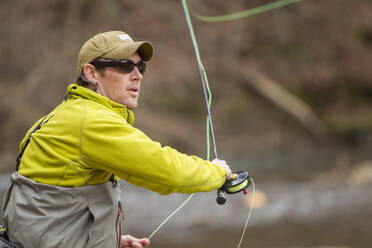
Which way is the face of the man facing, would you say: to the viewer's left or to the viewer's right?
to the viewer's right

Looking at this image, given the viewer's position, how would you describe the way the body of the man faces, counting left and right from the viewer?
facing to the right of the viewer
